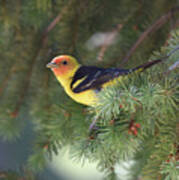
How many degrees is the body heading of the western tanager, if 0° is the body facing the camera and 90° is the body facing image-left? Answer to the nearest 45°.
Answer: approximately 90°
